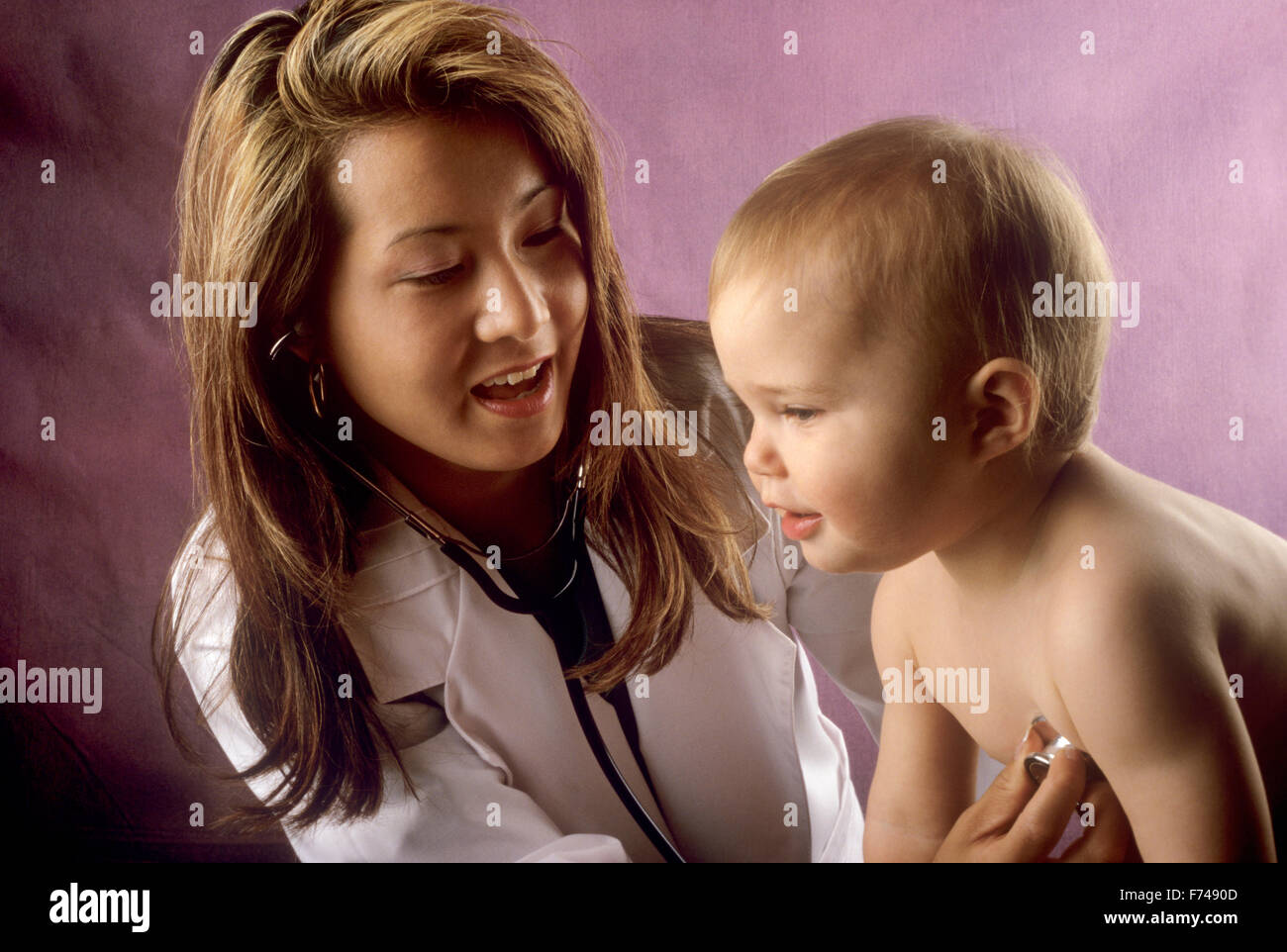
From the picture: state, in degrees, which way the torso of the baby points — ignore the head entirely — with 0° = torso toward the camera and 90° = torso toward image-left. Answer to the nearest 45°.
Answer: approximately 45°

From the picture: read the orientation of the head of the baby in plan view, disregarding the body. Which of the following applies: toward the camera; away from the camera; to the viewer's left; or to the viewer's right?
to the viewer's left

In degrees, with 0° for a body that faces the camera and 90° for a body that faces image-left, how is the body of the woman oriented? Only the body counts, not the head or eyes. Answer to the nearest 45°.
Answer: approximately 315°

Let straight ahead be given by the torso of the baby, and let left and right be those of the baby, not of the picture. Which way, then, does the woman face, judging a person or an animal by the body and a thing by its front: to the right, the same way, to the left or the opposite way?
to the left

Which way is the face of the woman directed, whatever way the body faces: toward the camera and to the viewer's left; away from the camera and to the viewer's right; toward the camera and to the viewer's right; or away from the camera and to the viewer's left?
toward the camera and to the viewer's right

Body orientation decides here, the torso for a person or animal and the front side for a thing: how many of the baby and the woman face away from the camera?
0
